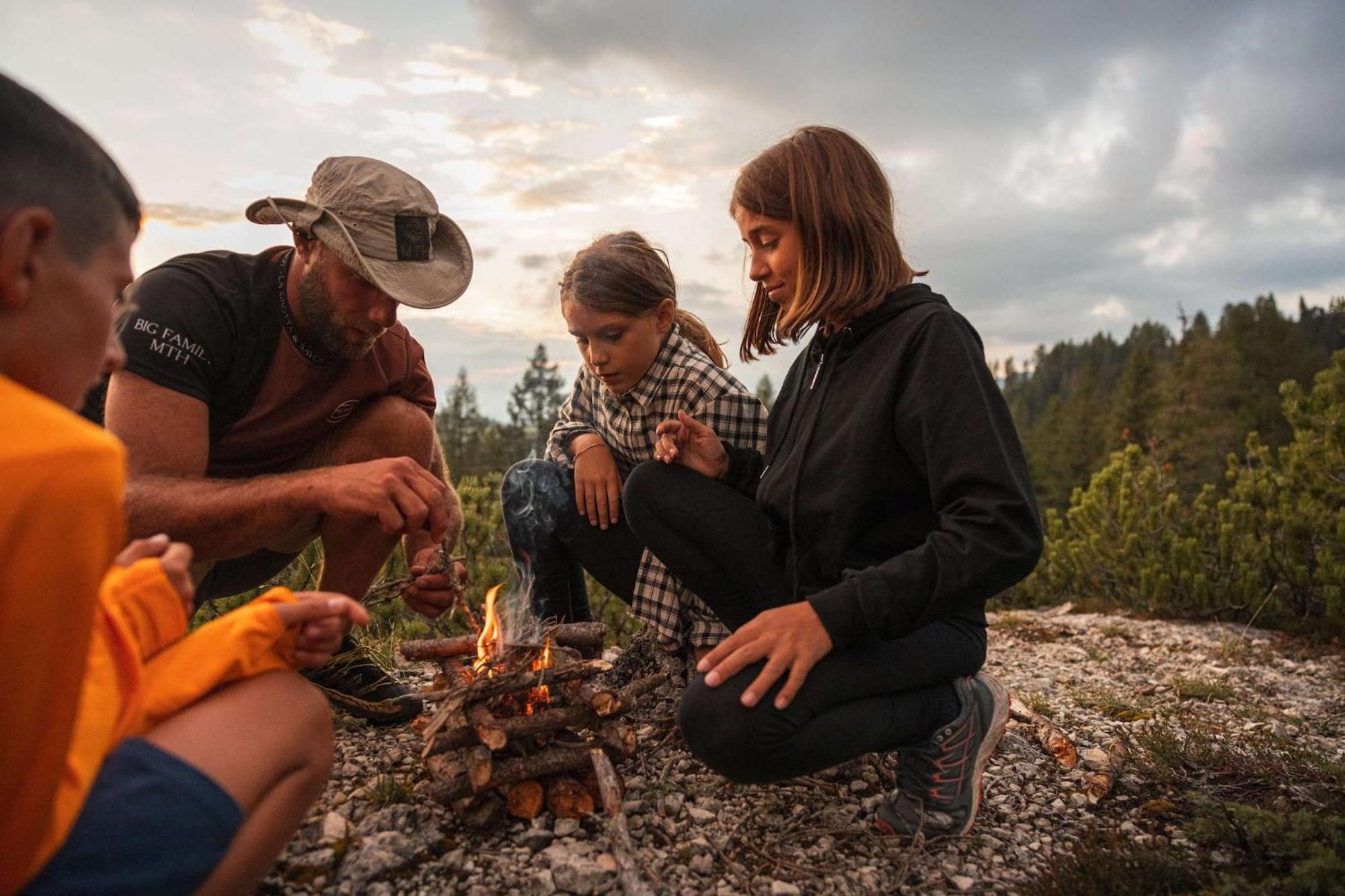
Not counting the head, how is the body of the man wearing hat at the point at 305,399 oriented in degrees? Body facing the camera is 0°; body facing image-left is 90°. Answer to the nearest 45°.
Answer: approximately 315°

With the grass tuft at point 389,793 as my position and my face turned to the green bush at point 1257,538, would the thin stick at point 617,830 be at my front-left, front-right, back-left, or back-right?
front-right

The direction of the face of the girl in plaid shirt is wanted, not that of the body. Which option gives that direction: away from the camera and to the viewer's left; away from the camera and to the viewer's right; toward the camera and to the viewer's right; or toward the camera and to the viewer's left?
toward the camera and to the viewer's left

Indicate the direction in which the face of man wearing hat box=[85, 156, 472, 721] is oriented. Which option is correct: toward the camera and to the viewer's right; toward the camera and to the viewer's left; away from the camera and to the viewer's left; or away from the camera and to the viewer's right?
toward the camera and to the viewer's right

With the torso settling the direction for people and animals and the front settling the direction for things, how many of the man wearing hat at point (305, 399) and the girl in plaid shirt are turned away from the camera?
0

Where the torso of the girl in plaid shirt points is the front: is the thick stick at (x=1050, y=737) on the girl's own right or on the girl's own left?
on the girl's own left

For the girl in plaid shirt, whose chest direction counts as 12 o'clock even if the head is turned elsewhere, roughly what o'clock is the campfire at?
The campfire is roughly at 11 o'clock from the girl in plaid shirt.

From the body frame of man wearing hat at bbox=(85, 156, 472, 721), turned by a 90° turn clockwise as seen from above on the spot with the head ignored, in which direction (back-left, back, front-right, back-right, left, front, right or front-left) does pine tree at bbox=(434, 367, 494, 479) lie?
back-right

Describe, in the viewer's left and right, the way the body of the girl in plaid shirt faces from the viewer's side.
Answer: facing the viewer and to the left of the viewer

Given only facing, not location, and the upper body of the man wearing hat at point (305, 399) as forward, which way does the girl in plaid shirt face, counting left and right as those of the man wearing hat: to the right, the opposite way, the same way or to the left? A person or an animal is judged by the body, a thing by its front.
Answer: to the right

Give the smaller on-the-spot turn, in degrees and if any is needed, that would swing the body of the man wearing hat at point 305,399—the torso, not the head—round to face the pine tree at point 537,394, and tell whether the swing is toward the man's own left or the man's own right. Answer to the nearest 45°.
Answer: approximately 135° to the man's own left
